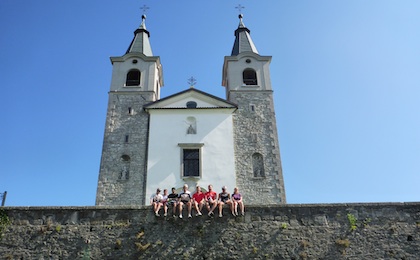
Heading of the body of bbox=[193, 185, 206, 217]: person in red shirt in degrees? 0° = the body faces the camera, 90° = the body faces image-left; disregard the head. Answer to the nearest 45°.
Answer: approximately 0°

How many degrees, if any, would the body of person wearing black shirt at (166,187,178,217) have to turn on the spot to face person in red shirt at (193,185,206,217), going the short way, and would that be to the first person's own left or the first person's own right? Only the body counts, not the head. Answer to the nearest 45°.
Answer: approximately 90° to the first person's own left

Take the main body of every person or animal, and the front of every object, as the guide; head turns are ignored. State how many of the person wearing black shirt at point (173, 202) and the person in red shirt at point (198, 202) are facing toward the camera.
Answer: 2

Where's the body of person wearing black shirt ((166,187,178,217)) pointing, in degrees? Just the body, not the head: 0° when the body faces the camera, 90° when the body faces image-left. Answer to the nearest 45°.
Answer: approximately 0°

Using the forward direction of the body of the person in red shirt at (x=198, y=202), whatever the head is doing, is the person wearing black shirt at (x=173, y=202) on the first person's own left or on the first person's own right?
on the first person's own right
